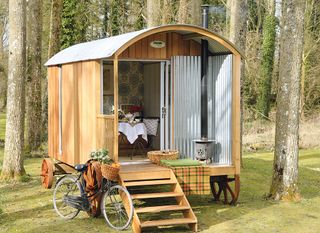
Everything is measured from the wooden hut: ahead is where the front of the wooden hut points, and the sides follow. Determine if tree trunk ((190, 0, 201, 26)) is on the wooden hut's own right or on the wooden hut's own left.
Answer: on the wooden hut's own left

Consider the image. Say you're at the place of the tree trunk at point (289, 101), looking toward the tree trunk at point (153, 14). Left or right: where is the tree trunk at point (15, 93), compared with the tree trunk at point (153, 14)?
left

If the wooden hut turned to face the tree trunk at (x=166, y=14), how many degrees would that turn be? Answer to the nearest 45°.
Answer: approximately 135° to its left

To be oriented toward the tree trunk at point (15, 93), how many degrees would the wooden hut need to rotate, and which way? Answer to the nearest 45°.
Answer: approximately 180°

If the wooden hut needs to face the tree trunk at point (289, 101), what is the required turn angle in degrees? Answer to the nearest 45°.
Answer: approximately 45° to its left

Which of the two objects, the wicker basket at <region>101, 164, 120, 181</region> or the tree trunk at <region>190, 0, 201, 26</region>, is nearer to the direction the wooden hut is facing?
the wicker basket

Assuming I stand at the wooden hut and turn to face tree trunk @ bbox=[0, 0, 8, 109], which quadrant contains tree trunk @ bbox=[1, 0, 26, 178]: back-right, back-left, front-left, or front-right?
front-left

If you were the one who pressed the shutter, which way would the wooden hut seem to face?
facing the viewer and to the right of the viewer
